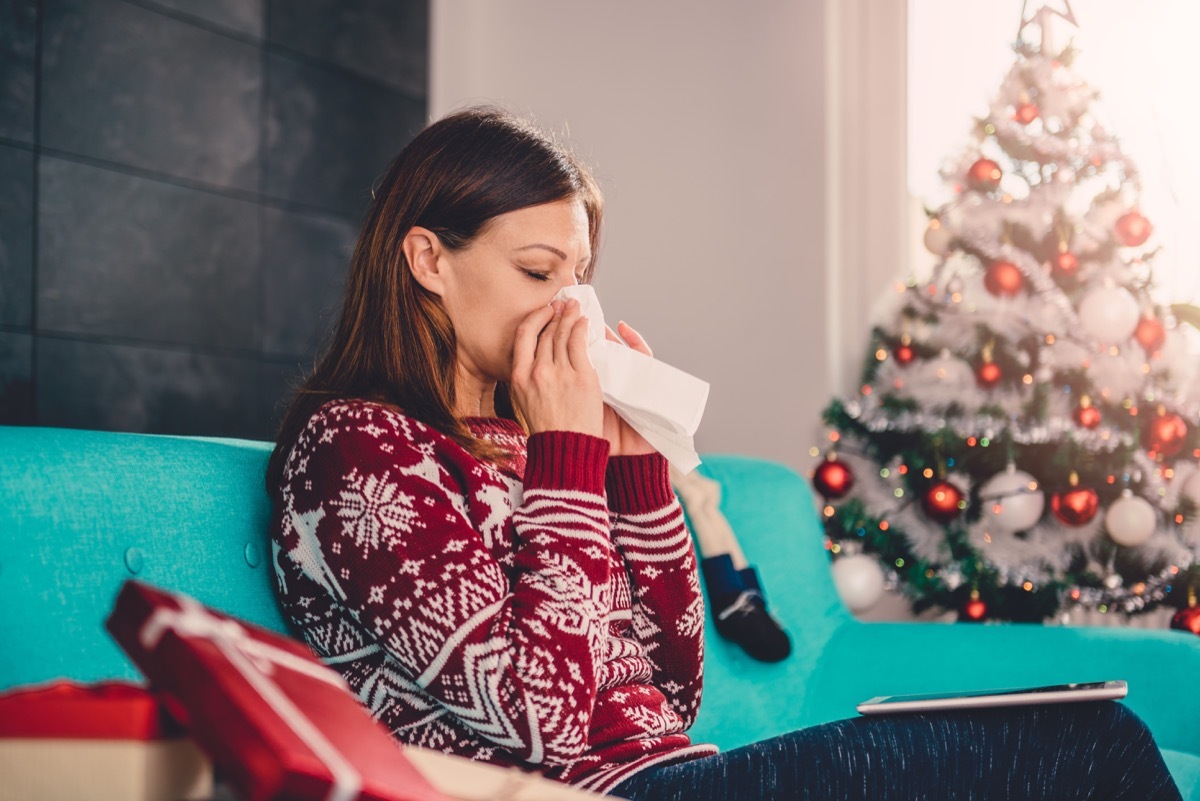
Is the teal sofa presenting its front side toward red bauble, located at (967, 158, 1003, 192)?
no

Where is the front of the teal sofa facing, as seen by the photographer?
facing the viewer and to the right of the viewer

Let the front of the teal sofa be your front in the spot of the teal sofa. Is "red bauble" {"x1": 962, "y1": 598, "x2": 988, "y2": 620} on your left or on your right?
on your left

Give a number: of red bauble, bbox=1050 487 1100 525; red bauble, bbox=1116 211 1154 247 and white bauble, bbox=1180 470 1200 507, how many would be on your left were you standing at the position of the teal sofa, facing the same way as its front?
3

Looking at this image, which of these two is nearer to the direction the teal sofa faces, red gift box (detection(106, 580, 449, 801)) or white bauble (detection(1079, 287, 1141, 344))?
the red gift box

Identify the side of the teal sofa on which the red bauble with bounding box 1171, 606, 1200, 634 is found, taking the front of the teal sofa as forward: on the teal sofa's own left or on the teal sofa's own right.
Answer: on the teal sofa's own left

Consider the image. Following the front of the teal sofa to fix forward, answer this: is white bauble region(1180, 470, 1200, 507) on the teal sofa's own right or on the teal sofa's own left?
on the teal sofa's own left

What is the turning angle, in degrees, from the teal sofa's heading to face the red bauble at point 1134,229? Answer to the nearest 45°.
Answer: approximately 90° to its left

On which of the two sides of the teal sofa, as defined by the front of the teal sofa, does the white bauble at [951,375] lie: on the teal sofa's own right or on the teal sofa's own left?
on the teal sofa's own left

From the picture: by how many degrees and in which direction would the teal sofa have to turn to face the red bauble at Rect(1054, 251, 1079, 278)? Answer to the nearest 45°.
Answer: approximately 90° to its left

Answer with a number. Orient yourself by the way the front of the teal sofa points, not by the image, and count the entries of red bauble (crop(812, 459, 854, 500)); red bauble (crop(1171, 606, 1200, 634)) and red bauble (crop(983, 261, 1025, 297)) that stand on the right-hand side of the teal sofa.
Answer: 0

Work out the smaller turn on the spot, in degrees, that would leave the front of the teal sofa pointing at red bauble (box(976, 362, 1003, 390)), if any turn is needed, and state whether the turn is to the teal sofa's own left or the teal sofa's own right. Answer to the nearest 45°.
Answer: approximately 90° to the teal sofa's own left

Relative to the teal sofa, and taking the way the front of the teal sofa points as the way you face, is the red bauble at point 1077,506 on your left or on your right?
on your left

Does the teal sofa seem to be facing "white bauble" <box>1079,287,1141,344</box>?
no

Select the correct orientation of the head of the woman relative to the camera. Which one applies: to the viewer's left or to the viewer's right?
to the viewer's right
